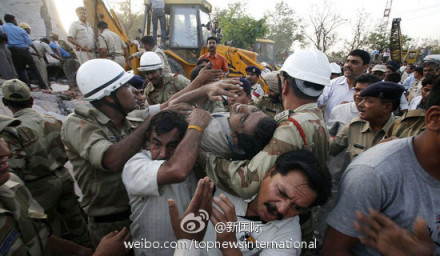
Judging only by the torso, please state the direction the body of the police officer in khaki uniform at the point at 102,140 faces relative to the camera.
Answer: to the viewer's right

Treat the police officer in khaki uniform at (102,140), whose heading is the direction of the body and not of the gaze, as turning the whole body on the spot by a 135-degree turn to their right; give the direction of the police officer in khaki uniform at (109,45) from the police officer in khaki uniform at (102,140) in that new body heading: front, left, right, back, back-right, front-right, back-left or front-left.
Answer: back-right

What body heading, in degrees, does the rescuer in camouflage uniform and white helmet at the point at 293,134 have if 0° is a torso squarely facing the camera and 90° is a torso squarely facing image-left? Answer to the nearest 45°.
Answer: approximately 135°

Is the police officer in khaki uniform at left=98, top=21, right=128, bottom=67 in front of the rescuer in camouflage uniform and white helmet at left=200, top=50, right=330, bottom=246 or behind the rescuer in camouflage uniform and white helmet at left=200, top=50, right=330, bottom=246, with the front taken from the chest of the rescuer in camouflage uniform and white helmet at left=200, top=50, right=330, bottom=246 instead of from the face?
in front

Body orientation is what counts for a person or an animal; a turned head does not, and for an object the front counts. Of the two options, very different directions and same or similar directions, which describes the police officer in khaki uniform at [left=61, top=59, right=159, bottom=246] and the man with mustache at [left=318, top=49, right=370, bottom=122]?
very different directions

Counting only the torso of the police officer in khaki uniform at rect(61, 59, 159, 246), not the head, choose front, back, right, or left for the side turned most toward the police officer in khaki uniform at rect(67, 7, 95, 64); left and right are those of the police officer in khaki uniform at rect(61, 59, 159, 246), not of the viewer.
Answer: left

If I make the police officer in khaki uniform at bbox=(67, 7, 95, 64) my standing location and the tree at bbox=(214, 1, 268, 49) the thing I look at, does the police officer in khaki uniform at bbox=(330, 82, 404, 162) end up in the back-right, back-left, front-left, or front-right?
back-right

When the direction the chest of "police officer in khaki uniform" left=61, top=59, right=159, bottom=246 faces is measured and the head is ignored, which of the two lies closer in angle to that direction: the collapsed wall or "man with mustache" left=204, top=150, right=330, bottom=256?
the man with mustache

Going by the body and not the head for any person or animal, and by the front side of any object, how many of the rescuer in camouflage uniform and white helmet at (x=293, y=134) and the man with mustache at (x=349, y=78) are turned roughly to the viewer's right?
0

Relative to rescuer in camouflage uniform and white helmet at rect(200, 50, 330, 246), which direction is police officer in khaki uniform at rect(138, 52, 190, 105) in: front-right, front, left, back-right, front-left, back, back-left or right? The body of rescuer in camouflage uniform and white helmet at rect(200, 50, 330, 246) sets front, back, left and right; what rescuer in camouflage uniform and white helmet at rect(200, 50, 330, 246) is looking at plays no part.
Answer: front

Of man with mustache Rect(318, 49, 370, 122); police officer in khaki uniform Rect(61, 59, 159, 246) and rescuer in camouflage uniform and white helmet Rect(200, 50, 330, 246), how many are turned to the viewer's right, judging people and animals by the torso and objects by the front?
1

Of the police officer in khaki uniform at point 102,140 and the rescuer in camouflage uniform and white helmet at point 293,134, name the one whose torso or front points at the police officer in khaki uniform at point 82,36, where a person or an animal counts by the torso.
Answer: the rescuer in camouflage uniform and white helmet at point 293,134

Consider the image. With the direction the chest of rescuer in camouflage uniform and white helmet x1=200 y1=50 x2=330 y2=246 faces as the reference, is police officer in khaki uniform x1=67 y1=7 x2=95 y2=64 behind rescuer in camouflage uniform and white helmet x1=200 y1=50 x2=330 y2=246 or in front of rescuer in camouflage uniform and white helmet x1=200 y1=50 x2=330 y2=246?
in front

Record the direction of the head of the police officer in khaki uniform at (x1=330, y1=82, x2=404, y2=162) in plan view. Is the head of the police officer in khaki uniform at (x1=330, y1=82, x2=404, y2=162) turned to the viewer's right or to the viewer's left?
to the viewer's left

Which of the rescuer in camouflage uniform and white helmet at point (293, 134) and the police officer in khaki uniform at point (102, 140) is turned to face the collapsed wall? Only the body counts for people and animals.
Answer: the rescuer in camouflage uniform and white helmet at point (293, 134)

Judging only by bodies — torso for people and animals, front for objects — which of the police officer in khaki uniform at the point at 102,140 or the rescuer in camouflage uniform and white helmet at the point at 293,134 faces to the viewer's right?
the police officer in khaki uniform at the point at 102,140

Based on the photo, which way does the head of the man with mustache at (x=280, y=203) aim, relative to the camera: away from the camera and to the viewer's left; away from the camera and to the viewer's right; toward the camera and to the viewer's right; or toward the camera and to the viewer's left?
toward the camera and to the viewer's left

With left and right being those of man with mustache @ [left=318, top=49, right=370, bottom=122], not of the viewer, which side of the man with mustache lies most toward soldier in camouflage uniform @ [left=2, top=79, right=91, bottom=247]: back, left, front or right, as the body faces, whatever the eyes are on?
front

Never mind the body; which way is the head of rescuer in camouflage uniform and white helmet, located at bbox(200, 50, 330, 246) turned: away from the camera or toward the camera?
away from the camera

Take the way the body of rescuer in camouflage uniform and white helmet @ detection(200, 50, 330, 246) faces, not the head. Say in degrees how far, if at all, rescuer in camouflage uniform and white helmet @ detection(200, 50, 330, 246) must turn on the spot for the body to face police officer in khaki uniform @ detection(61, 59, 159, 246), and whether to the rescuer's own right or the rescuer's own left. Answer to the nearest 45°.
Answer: approximately 45° to the rescuer's own left

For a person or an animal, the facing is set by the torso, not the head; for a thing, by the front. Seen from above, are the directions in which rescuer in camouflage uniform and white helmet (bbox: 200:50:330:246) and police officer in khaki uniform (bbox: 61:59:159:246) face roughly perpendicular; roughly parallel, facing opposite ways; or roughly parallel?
roughly perpendicular
